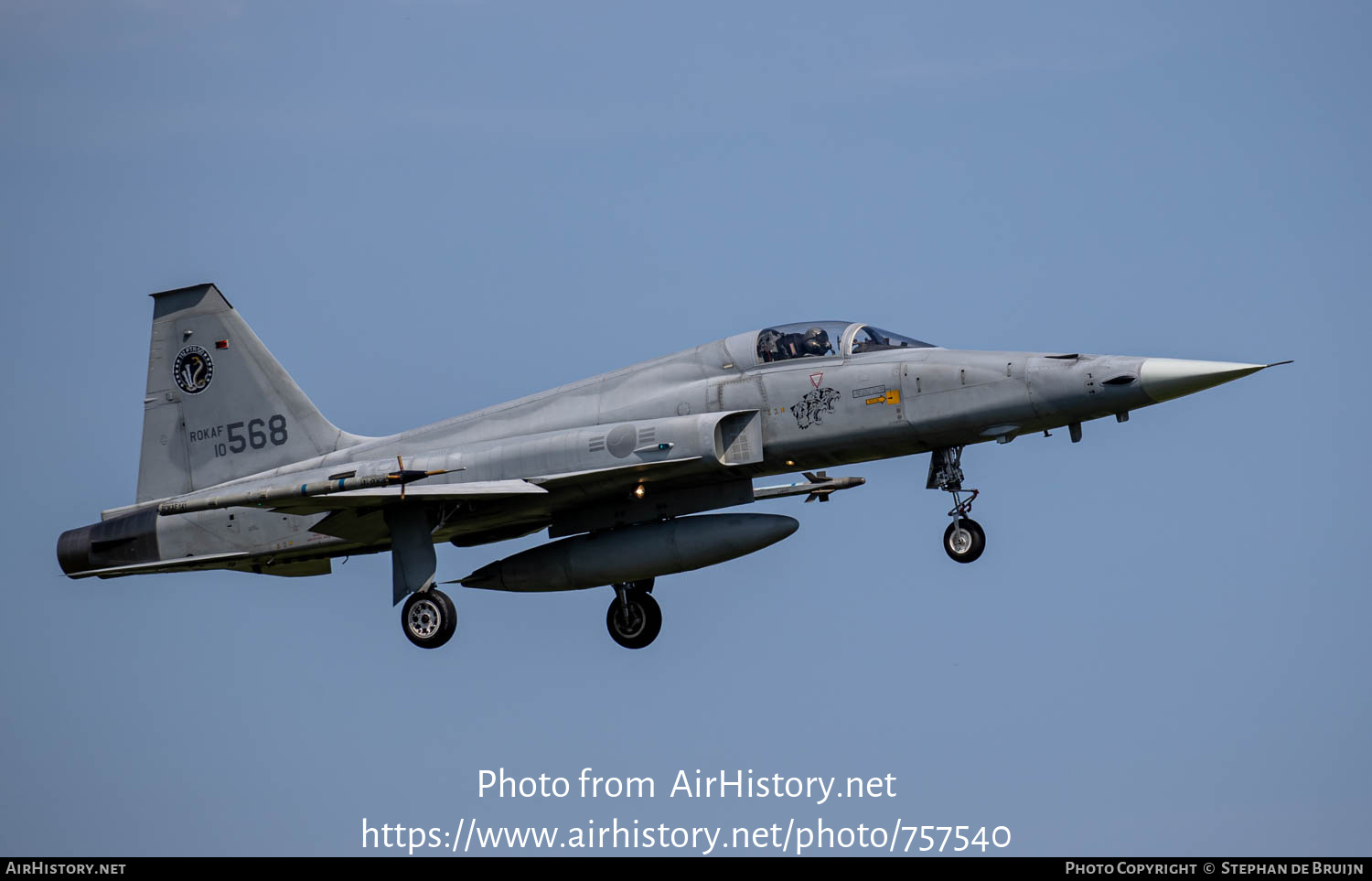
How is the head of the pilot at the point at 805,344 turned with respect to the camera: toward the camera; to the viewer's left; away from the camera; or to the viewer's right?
to the viewer's right

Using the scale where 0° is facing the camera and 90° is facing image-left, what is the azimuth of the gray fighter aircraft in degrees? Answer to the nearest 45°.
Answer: approximately 315°
